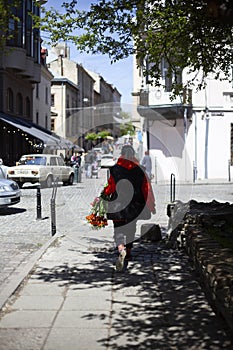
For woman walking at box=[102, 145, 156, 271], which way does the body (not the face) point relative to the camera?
away from the camera

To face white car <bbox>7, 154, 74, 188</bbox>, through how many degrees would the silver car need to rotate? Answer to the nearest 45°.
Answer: approximately 135° to its left

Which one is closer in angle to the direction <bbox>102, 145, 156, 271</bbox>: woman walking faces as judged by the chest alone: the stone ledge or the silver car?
the silver car

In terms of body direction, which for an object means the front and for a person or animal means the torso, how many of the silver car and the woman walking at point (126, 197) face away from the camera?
1

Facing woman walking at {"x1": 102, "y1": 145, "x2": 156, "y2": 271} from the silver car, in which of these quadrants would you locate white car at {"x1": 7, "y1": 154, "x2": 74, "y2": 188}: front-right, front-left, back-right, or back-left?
back-left

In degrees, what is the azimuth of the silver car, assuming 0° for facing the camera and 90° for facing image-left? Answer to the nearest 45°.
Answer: approximately 315°

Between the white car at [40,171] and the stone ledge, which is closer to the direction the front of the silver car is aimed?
the stone ledge

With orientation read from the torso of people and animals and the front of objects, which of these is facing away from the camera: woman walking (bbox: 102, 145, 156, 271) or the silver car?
the woman walking
